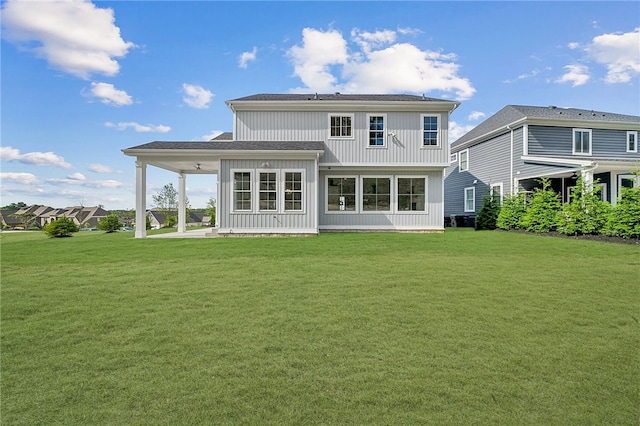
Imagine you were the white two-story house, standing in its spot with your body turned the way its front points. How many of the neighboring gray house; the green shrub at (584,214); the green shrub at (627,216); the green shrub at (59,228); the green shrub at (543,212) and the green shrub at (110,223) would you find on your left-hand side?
2

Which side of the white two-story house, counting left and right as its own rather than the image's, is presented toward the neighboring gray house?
right

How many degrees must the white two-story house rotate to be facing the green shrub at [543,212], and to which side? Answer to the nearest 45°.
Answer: approximately 90° to its right

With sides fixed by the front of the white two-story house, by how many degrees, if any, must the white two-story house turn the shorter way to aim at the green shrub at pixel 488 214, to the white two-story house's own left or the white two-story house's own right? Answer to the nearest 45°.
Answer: approximately 90° to the white two-story house's own right

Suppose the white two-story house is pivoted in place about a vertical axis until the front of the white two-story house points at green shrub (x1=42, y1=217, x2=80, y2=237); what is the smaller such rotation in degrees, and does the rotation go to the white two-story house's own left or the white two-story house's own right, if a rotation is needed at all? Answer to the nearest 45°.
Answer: approximately 90° to the white two-story house's own left

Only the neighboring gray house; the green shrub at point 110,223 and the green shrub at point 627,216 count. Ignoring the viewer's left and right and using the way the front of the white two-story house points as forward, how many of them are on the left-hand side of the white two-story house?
1

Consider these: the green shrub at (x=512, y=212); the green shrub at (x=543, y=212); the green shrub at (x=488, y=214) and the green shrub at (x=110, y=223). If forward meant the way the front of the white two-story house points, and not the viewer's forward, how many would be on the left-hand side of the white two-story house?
1

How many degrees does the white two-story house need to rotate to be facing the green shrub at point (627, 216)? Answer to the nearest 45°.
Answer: approximately 135° to its right

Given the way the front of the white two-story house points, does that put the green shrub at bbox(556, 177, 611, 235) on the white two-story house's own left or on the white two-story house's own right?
on the white two-story house's own right

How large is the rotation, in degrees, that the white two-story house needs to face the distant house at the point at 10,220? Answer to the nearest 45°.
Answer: approximately 45° to its left

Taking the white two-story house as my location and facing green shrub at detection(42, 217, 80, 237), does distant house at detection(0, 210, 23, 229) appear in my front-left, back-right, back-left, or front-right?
front-right

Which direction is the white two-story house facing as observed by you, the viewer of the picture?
facing away from the viewer

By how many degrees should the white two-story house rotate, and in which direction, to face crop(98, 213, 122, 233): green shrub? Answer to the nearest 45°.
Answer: approximately 90° to its left
